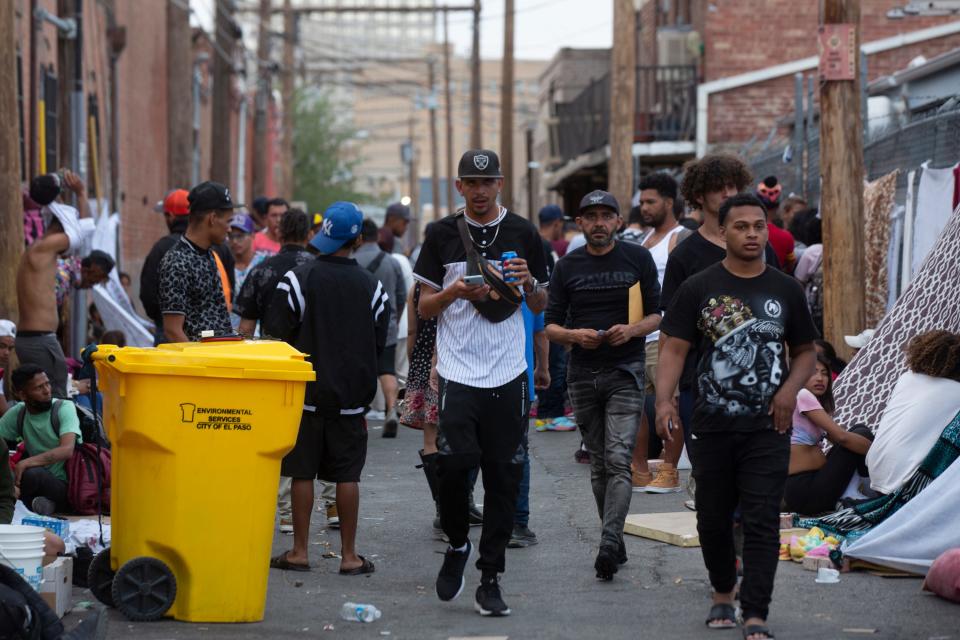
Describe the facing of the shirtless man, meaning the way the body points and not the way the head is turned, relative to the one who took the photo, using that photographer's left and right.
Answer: facing away from the viewer and to the right of the viewer

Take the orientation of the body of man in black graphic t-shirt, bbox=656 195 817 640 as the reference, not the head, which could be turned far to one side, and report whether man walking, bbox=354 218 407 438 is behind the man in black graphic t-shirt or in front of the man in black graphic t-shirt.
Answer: behind

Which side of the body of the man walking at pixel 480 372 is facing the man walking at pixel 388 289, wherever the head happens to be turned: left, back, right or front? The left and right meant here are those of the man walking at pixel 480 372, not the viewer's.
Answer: back

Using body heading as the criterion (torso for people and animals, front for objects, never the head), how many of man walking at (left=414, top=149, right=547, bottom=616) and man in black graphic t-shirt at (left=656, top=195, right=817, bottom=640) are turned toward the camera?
2

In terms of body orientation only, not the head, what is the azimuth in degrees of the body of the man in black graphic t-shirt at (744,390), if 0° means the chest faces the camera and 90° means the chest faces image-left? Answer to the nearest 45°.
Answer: approximately 0°

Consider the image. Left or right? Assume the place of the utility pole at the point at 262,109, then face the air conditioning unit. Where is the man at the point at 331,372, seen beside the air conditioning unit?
right

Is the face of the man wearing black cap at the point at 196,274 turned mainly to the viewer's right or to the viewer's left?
to the viewer's right

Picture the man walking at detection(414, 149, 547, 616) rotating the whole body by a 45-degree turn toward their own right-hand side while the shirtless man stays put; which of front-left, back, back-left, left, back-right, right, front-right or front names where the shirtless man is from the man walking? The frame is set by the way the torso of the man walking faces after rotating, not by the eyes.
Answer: right
